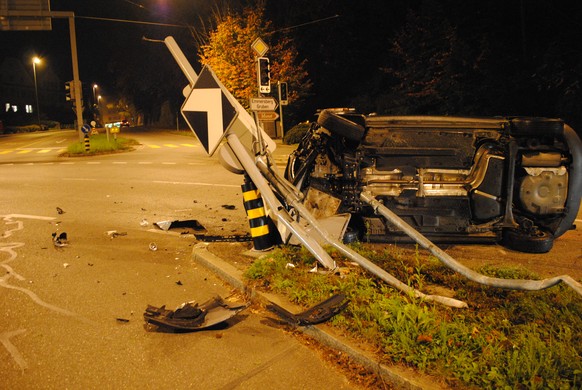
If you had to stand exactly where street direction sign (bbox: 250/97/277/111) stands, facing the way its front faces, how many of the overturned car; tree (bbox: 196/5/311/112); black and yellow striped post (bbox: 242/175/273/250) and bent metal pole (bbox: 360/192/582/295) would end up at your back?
1

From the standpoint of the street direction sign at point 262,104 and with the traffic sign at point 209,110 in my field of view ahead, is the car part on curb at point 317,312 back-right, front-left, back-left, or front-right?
front-left

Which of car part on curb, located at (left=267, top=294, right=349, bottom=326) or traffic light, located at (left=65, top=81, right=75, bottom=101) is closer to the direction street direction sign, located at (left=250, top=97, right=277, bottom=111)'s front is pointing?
the car part on curb

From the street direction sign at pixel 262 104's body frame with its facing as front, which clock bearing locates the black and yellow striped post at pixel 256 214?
The black and yellow striped post is roughly at 12 o'clock from the street direction sign.

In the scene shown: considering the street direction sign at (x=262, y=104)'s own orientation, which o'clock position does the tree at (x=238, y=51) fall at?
The tree is roughly at 6 o'clock from the street direction sign.

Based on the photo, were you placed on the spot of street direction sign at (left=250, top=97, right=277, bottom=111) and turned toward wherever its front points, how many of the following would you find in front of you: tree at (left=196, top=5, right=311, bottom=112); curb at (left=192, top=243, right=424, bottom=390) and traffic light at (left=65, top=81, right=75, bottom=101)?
1

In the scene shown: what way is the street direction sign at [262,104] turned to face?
toward the camera

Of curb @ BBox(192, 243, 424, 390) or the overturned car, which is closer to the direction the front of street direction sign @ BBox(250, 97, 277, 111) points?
the curb

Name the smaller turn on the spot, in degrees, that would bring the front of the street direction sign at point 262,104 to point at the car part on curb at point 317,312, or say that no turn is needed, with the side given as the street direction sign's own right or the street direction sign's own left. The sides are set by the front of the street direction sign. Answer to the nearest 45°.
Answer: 0° — it already faces it
